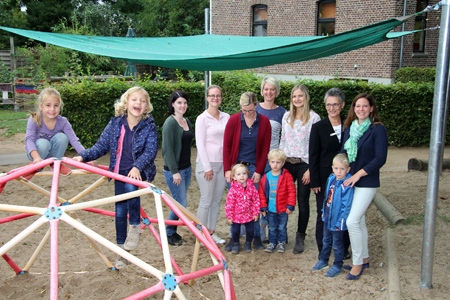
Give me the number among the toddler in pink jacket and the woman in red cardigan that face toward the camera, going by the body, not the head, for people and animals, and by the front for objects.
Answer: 2

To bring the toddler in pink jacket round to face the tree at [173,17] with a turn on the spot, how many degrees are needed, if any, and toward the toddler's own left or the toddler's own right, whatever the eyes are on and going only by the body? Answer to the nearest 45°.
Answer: approximately 180°

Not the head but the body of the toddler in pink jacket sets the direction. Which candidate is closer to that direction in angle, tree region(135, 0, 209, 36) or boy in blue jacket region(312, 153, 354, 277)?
the boy in blue jacket

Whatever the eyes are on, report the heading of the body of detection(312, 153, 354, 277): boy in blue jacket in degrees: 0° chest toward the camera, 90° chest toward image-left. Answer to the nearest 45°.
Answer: approximately 45°

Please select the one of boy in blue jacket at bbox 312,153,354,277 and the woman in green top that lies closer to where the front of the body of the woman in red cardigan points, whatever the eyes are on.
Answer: the boy in blue jacket

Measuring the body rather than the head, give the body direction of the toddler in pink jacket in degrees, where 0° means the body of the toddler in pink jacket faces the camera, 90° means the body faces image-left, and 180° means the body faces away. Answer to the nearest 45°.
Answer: approximately 0°

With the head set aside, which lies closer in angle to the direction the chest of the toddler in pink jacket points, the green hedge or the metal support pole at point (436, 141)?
the metal support pole

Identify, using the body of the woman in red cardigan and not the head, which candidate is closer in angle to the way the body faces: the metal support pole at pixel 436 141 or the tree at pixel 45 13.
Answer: the metal support pole
